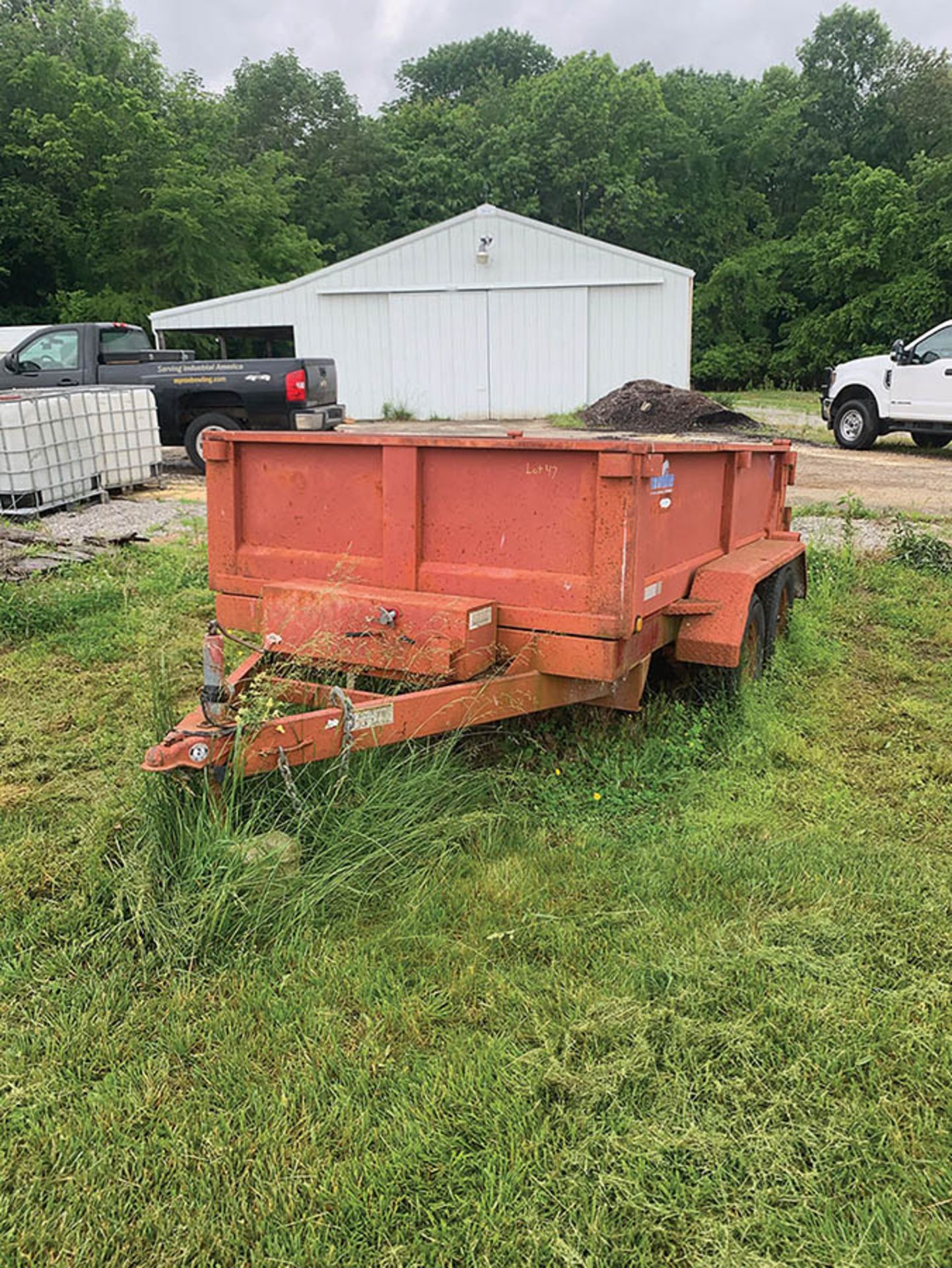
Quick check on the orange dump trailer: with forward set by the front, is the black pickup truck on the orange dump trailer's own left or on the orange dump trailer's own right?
on the orange dump trailer's own right

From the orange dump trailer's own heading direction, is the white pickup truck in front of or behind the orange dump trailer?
behind

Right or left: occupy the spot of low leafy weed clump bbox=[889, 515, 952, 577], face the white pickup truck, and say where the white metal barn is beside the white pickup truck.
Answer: left

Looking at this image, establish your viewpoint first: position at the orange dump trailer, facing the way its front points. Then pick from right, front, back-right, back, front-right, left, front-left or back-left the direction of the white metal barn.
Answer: back-right

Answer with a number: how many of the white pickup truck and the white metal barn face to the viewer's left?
1

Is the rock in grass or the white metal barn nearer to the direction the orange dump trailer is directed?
the rock in grass

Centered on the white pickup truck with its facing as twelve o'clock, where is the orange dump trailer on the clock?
The orange dump trailer is roughly at 9 o'clock from the white pickup truck.

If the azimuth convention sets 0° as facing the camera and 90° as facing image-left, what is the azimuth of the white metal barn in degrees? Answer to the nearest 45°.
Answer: approximately 0°

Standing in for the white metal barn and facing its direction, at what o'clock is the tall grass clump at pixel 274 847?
The tall grass clump is roughly at 12 o'clock from the white metal barn.

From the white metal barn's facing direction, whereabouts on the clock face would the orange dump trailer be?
The orange dump trailer is roughly at 12 o'clock from the white metal barn.

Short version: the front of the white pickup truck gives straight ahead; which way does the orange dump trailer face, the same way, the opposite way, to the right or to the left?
to the left

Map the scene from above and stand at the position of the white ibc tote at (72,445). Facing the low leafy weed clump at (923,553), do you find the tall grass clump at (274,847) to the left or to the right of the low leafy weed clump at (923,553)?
right

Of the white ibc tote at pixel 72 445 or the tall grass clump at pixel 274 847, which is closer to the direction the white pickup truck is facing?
the white ibc tote

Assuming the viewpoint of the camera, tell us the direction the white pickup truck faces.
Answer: facing to the left of the viewer
